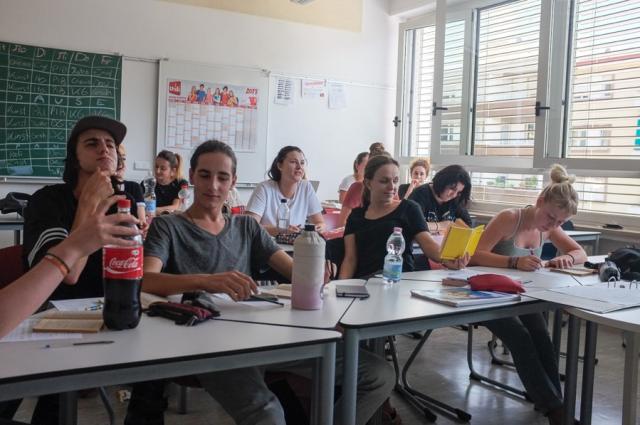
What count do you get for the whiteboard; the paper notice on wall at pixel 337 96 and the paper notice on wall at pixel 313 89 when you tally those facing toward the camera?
3

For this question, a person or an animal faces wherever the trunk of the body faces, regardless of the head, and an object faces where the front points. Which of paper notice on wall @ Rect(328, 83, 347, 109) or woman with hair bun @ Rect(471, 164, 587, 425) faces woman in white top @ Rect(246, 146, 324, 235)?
the paper notice on wall

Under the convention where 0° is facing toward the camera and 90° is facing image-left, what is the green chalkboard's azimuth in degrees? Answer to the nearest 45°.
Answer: approximately 315°

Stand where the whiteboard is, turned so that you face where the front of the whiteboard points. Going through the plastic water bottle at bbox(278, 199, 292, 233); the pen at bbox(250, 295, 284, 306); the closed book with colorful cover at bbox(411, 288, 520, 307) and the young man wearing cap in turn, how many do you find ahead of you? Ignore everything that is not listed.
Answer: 4

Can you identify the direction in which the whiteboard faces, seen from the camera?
facing the viewer

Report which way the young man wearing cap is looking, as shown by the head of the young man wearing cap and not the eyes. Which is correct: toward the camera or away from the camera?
toward the camera

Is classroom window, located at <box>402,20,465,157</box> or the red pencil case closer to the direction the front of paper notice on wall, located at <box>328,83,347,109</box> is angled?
the red pencil case

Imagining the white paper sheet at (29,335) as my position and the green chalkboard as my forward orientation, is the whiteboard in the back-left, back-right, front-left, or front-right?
front-right

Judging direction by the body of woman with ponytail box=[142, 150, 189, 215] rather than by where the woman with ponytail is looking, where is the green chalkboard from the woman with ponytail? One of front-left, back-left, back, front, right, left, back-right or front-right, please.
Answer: right

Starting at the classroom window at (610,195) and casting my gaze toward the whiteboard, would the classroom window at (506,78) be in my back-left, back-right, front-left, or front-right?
front-right

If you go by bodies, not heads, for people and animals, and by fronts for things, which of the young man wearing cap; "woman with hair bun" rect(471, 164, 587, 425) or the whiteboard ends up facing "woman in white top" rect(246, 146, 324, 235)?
the whiteboard

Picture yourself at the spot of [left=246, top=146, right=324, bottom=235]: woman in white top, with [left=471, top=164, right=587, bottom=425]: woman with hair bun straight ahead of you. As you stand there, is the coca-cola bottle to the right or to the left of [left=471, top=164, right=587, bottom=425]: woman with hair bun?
right

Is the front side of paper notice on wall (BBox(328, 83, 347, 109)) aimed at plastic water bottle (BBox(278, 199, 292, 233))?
yes

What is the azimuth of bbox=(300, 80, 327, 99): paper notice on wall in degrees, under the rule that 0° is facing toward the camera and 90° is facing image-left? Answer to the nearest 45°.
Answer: approximately 0°

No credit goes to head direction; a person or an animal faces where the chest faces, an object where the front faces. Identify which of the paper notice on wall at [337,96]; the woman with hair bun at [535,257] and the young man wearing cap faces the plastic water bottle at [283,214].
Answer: the paper notice on wall

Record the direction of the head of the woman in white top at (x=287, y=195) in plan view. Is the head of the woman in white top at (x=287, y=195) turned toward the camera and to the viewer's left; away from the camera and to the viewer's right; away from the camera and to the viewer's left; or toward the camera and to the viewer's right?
toward the camera and to the viewer's right
